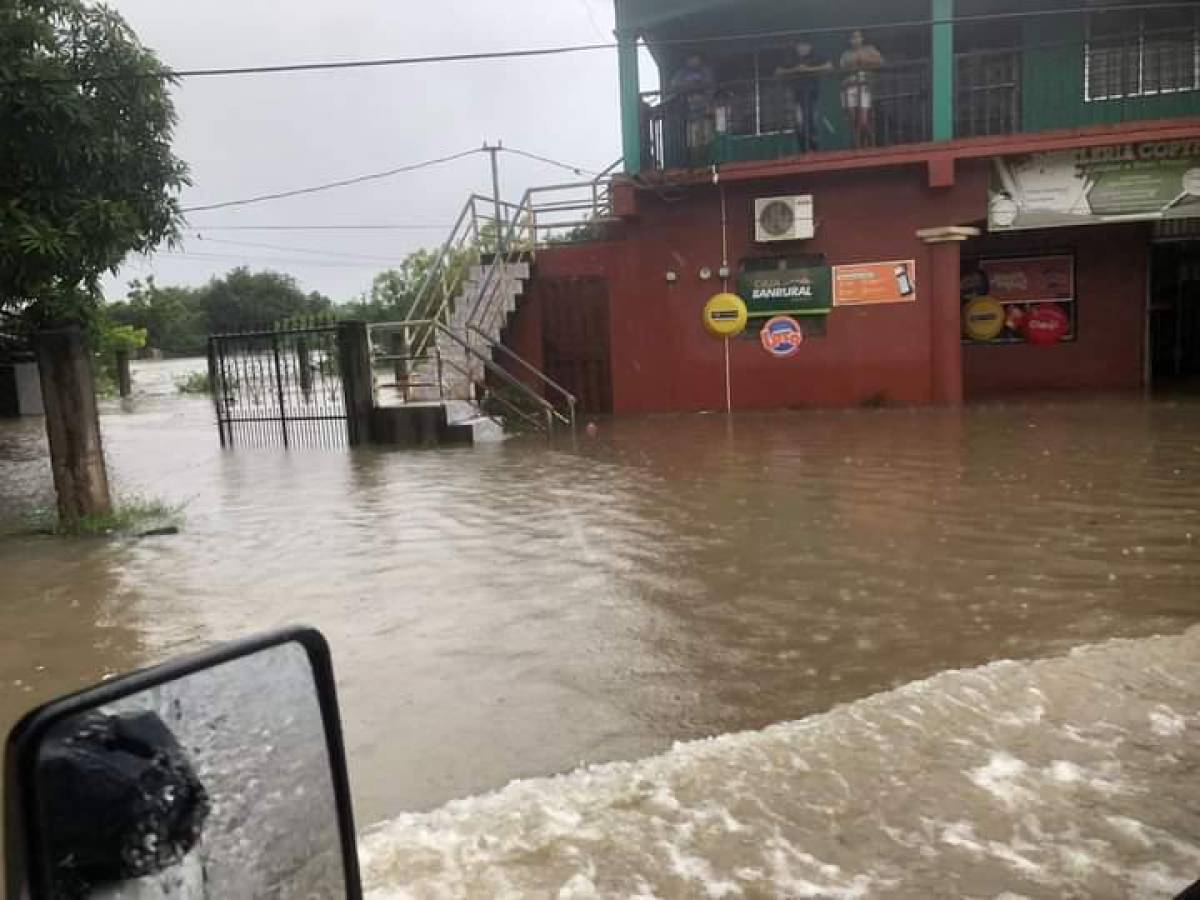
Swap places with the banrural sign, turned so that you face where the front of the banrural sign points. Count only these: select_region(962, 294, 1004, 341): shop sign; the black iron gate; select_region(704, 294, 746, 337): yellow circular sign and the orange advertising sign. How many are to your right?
2

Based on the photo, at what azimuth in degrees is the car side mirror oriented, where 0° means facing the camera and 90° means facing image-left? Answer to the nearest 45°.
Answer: approximately 0°

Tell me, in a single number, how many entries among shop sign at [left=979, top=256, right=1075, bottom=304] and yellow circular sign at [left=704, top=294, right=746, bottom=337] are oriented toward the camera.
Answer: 2

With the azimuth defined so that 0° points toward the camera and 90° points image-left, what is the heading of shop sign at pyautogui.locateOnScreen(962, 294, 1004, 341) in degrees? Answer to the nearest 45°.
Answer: approximately 0°

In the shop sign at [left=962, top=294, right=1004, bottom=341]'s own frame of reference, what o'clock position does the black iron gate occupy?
The black iron gate is roughly at 2 o'clock from the shop sign.

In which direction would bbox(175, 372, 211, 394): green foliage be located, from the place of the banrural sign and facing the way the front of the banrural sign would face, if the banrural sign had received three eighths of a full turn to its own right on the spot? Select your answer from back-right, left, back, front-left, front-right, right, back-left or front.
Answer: front

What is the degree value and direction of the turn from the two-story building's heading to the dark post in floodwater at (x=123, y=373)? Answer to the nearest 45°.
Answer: approximately 135° to its right

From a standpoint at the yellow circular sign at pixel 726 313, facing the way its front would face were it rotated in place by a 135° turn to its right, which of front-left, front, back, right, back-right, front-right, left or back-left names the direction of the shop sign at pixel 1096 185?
back-right
